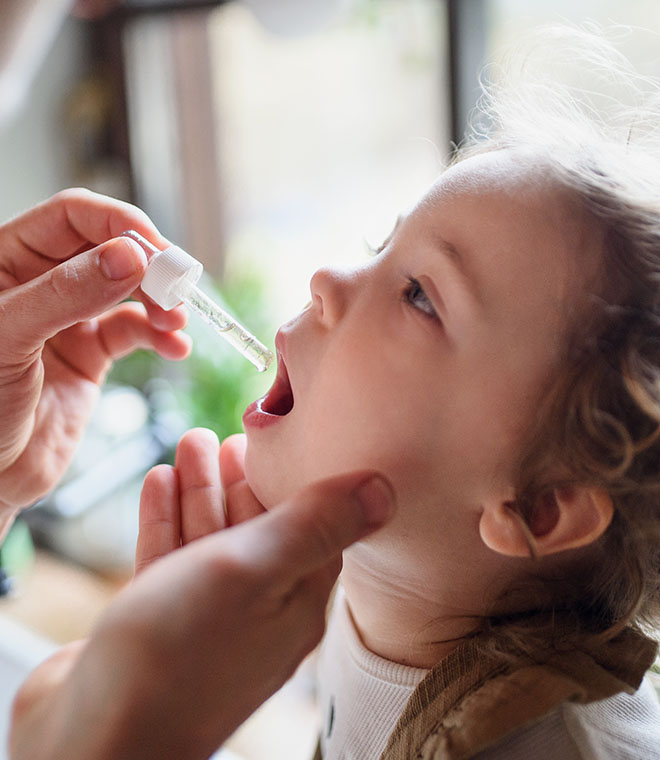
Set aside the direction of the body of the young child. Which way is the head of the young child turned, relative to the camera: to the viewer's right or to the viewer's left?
to the viewer's left

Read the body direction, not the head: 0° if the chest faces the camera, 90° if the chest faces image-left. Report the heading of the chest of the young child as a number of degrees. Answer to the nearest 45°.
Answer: approximately 90°
